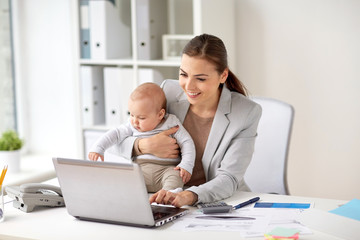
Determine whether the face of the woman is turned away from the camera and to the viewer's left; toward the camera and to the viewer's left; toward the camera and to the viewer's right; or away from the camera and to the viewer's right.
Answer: toward the camera and to the viewer's left

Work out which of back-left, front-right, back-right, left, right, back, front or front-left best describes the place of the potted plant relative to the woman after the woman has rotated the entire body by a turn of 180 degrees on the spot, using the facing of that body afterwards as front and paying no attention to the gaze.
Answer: left

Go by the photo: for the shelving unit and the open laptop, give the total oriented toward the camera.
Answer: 1

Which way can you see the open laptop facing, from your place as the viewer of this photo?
facing away from the viewer and to the right of the viewer

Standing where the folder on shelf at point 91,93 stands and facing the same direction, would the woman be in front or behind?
in front

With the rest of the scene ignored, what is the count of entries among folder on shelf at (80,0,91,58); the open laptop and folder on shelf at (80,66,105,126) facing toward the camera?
2

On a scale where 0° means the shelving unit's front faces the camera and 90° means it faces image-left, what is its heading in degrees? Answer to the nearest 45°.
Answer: approximately 0°

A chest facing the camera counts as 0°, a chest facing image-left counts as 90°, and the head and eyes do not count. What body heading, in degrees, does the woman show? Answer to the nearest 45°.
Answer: approximately 45°

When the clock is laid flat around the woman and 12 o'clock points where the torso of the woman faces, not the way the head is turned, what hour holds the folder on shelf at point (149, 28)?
The folder on shelf is roughly at 4 o'clock from the woman.
